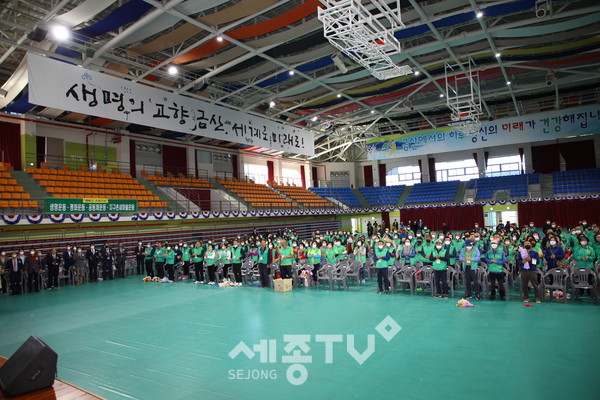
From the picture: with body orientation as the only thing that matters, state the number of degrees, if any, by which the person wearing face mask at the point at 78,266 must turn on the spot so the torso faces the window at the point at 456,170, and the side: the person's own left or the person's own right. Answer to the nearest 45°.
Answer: approximately 90° to the person's own left

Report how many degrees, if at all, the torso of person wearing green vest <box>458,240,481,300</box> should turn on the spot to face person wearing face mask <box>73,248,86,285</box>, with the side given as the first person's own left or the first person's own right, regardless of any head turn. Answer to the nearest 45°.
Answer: approximately 90° to the first person's own right

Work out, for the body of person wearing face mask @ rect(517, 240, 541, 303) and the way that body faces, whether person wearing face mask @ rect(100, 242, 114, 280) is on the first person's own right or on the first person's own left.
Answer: on the first person's own right

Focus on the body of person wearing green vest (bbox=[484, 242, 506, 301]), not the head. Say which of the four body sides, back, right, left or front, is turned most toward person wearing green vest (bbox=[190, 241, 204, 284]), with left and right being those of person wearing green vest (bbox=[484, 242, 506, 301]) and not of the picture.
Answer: right

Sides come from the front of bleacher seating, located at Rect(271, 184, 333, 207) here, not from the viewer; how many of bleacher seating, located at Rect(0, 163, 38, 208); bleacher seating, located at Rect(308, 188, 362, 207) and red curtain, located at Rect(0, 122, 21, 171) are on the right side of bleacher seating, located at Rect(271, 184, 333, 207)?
2

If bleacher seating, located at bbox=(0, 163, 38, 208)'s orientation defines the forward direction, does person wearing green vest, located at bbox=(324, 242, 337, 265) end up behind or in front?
in front

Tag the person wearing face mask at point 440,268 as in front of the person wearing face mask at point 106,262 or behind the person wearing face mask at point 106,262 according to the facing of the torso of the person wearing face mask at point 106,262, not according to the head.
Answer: in front
